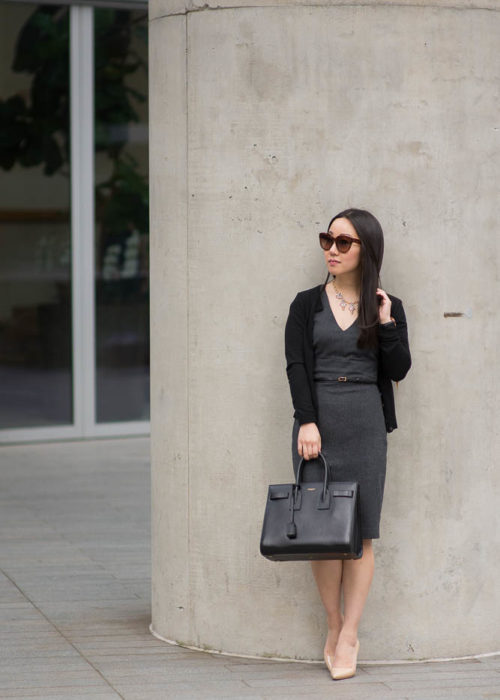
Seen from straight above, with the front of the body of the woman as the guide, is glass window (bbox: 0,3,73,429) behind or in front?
behind

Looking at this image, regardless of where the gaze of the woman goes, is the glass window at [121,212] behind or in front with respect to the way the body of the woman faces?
behind

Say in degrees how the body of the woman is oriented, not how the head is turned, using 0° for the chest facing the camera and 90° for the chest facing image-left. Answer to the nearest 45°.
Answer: approximately 0°
